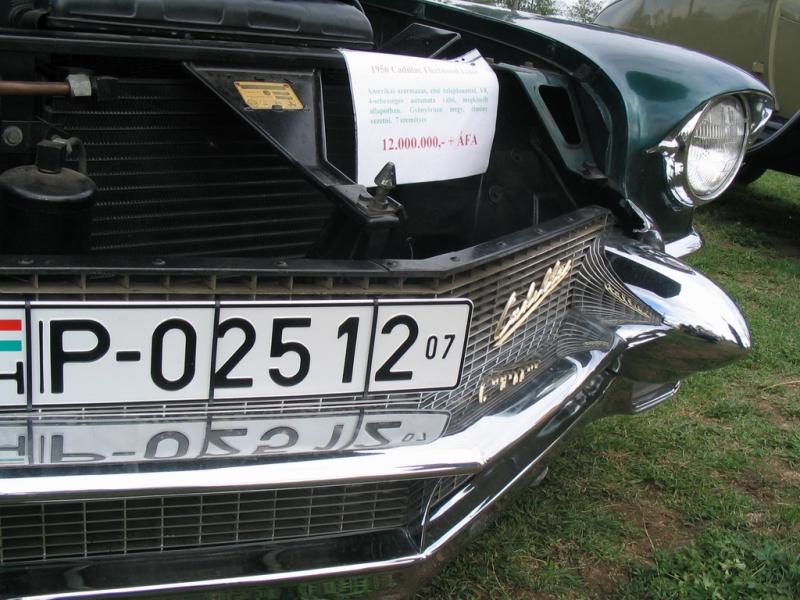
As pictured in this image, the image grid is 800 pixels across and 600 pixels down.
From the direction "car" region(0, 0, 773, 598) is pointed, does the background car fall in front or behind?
behind

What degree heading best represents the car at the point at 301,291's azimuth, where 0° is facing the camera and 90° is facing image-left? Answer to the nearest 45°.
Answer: approximately 0°
